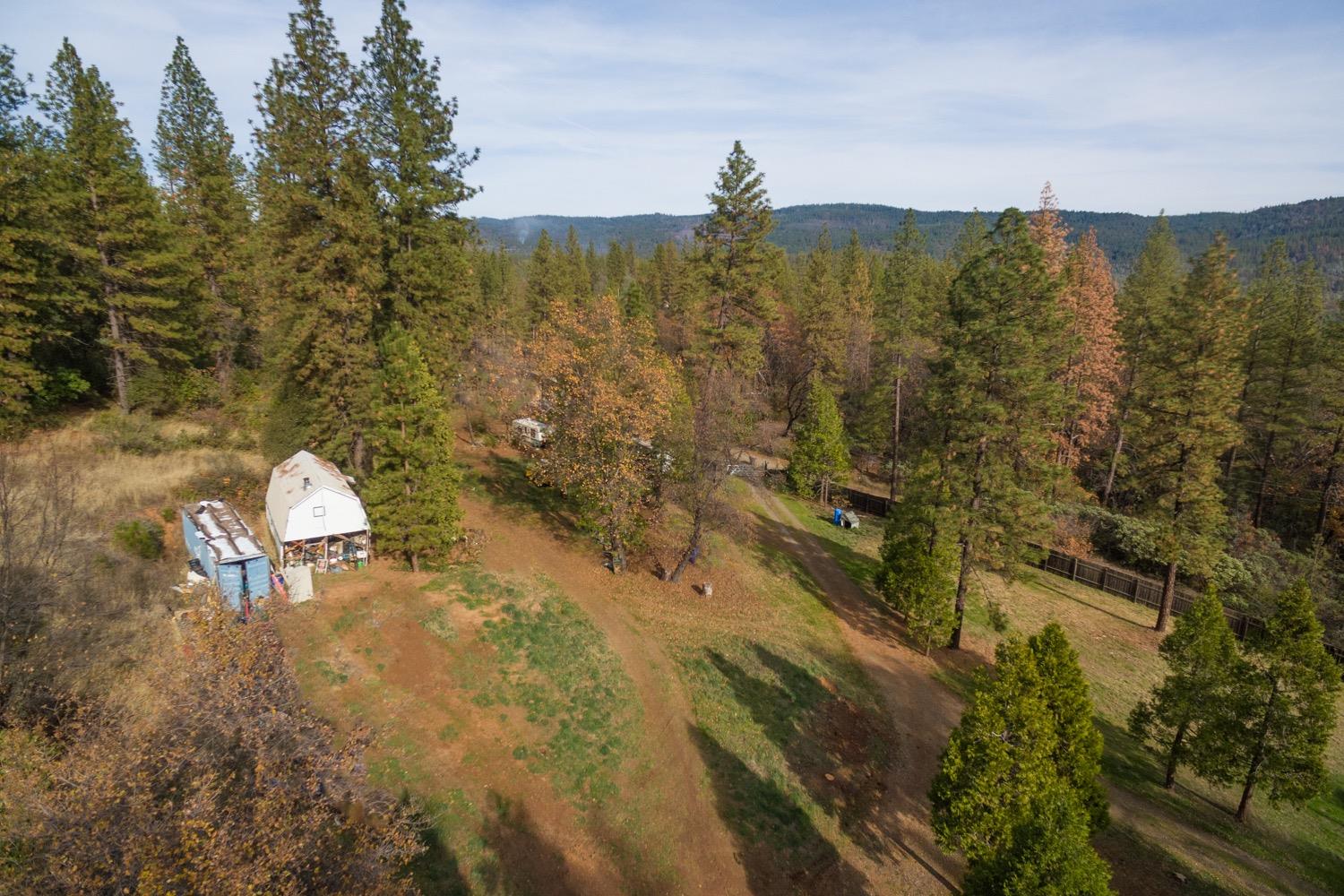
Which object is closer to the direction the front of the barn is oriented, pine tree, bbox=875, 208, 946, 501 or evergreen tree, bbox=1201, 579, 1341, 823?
the evergreen tree

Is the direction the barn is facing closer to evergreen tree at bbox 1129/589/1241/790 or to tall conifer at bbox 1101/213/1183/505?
the evergreen tree

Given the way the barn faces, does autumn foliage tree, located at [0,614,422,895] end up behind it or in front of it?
in front

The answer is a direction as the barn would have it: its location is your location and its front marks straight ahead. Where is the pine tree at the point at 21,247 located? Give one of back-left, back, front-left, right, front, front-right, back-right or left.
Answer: back-right

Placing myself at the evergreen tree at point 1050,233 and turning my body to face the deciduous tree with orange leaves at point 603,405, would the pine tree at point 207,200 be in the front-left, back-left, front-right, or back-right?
front-right

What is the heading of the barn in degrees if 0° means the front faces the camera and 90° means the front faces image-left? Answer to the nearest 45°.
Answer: approximately 0°

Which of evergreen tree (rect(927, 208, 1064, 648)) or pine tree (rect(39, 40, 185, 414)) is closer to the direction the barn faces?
the evergreen tree

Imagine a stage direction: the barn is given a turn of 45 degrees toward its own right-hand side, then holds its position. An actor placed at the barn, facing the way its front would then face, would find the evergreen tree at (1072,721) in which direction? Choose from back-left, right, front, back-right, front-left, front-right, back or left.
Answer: left

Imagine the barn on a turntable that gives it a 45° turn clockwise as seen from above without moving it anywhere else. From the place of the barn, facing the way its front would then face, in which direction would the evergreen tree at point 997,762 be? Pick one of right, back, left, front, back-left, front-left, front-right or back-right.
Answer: left

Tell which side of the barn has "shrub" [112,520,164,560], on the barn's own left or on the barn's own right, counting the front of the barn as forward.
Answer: on the barn's own right
